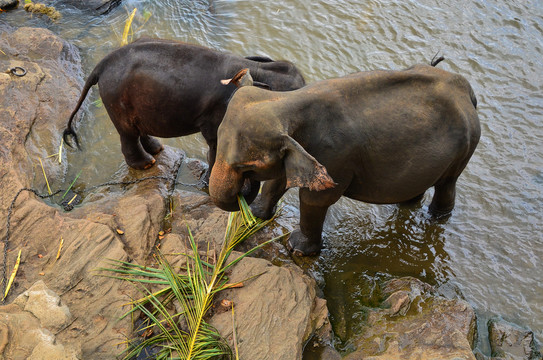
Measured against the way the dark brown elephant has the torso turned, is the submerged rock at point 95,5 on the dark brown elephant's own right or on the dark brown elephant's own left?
on the dark brown elephant's own left

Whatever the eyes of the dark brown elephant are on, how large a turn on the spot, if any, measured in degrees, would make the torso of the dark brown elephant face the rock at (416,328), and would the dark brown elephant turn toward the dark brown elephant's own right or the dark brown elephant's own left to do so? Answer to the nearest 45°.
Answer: approximately 45° to the dark brown elephant's own right

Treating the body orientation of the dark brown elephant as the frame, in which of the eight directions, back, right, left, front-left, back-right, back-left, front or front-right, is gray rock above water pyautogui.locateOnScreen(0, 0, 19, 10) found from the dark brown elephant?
back-left

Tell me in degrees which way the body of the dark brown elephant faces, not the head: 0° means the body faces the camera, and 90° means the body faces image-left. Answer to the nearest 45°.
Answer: approximately 270°

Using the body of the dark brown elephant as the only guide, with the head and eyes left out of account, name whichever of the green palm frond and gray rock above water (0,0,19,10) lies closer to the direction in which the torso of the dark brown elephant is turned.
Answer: the green palm frond

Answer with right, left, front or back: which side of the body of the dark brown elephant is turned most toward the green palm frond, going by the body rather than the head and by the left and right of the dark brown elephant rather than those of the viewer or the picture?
right

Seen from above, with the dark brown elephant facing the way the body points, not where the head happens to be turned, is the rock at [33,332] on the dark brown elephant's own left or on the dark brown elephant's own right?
on the dark brown elephant's own right
